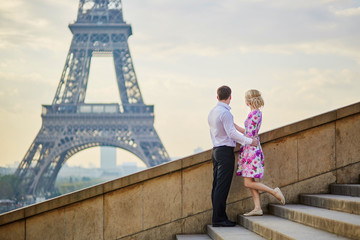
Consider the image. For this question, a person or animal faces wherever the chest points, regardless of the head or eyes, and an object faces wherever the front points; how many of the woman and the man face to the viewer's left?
1

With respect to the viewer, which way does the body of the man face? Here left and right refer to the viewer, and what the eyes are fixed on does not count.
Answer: facing away from the viewer and to the right of the viewer

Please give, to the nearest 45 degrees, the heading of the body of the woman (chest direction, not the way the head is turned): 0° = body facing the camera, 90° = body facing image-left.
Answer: approximately 90°

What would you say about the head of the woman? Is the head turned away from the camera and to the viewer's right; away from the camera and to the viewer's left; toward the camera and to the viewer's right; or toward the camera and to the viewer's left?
away from the camera and to the viewer's left
